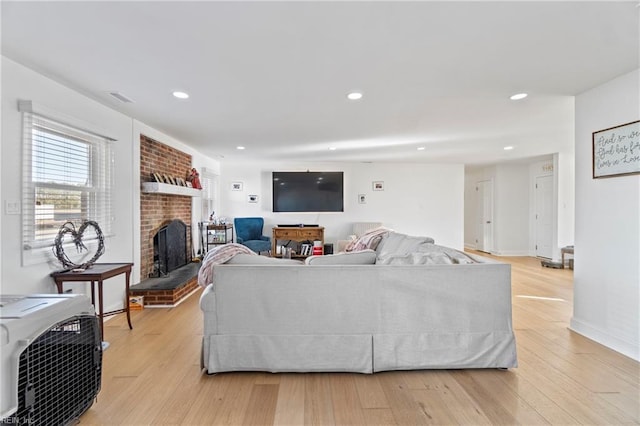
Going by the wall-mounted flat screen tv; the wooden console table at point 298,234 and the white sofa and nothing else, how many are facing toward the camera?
2

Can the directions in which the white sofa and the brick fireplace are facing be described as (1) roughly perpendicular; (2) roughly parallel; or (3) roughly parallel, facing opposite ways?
roughly perpendicular

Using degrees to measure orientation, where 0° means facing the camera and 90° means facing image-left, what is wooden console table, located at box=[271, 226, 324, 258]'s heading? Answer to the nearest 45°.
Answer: approximately 0°

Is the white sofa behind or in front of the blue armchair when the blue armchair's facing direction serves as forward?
in front

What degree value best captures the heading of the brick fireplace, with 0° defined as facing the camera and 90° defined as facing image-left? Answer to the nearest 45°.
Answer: approximately 315°

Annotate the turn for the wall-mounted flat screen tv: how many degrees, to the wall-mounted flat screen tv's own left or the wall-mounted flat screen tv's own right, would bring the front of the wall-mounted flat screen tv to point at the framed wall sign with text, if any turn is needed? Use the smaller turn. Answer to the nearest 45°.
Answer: approximately 45° to the wall-mounted flat screen tv's own left

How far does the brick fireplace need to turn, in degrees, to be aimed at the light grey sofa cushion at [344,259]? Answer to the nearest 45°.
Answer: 0° — it already faces it

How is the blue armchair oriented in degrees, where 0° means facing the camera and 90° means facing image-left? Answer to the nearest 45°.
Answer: approximately 315°

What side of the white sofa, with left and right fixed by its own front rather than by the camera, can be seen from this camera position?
back

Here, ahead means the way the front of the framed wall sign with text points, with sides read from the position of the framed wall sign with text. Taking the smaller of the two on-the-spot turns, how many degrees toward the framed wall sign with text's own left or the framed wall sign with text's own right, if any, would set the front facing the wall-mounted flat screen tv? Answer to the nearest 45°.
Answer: approximately 45° to the framed wall sign with text's own right

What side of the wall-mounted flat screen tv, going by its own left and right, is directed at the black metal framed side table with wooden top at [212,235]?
right

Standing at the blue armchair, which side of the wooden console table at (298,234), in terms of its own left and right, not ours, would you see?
right
